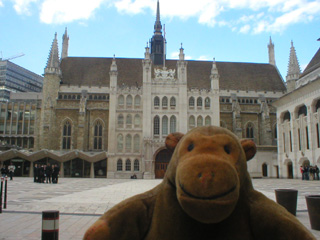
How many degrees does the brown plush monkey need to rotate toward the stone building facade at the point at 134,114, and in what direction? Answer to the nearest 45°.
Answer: approximately 180°

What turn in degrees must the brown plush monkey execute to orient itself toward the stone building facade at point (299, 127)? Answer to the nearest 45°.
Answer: approximately 180°

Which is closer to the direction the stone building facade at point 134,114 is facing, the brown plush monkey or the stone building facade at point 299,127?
the brown plush monkey

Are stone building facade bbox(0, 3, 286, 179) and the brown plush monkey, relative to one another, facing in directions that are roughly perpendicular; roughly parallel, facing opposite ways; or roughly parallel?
roughly parallel

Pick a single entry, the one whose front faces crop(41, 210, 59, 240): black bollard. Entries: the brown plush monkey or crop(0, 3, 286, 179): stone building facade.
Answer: the stone building facade

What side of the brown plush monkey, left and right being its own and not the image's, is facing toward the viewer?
front

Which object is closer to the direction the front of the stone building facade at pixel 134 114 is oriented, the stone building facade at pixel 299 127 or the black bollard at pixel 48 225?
the black bollard

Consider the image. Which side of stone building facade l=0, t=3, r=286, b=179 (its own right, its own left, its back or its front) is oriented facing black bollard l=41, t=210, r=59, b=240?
front

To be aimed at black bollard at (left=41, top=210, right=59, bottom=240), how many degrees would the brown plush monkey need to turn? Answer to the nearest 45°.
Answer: approximately 135° to its right

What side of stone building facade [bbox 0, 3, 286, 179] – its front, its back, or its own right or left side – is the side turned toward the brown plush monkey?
front

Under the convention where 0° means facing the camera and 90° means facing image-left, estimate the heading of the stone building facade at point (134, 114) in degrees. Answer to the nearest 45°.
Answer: approximately 0°

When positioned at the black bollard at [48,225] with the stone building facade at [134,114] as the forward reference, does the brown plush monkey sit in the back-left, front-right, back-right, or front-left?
back-right

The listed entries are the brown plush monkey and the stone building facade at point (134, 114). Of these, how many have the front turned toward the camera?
2
